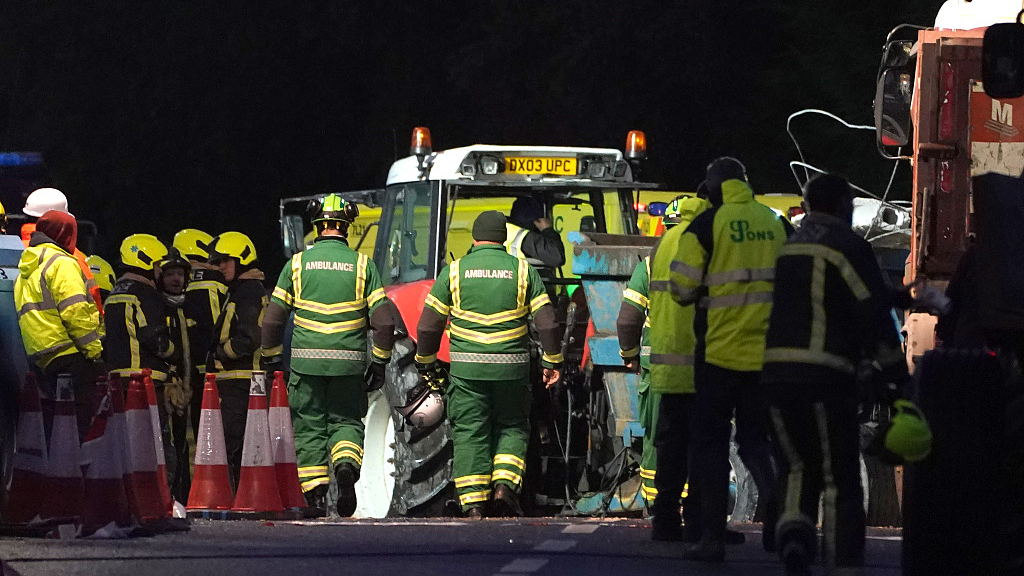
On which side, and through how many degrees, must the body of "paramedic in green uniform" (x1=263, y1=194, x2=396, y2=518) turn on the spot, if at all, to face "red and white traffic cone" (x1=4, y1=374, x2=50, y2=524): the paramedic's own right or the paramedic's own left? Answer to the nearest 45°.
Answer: approximately 135° to the paramedic's own left

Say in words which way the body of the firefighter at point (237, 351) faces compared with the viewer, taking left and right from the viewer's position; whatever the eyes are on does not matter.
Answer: facing to the left of the viewer

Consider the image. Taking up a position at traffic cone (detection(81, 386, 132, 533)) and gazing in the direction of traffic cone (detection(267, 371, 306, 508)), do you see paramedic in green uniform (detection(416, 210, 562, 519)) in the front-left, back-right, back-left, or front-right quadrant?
front-right

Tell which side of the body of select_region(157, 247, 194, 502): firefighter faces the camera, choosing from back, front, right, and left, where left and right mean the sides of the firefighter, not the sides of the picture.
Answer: front

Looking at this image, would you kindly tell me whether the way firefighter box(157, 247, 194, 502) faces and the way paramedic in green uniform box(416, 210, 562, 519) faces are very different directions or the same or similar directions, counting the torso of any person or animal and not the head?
very different directions

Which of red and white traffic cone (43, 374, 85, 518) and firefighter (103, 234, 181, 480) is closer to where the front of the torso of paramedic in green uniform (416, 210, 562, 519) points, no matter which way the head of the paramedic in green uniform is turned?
the firefighter

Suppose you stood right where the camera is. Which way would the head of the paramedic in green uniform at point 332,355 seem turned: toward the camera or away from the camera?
away from the camera

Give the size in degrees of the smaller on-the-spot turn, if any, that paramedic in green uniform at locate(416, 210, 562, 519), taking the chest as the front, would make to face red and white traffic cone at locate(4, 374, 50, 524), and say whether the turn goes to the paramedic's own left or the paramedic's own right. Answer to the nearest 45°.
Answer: approximately 135° to the paramedic's own left

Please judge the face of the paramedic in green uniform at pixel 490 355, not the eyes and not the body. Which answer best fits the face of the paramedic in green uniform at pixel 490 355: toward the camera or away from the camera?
away from the camera

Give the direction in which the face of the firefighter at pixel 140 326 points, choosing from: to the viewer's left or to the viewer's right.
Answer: to the viewer's right

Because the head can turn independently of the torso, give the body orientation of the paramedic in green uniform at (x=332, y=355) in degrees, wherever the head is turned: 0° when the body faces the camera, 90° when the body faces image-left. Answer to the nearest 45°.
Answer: approximately 180°

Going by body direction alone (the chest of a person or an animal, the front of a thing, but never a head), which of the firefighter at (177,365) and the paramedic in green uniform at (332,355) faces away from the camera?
the paramedic in green uniform

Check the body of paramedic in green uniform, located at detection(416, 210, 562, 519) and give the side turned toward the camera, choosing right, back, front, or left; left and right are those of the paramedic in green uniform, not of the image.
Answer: back
